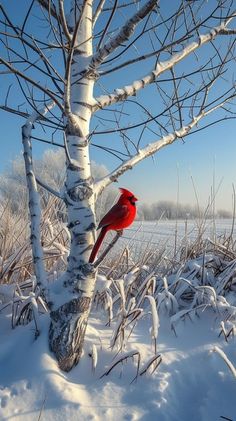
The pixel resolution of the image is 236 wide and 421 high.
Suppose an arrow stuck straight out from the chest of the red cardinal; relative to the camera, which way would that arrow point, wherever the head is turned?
to the viewer's right

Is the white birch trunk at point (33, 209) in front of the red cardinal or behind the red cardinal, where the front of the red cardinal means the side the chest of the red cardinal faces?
behind
